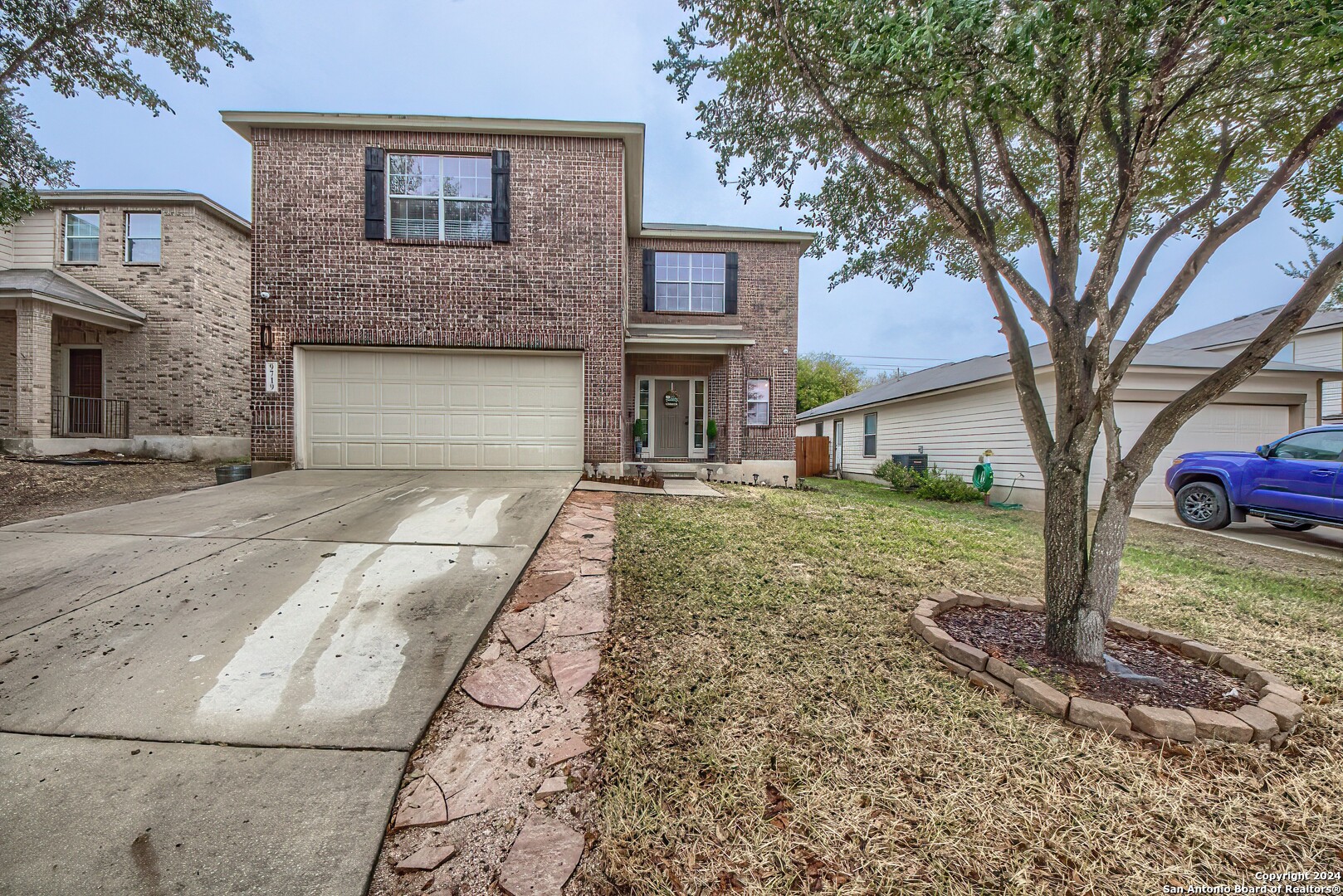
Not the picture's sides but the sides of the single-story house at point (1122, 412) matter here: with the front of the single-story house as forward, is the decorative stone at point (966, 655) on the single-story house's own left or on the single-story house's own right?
on the single-story house's own right

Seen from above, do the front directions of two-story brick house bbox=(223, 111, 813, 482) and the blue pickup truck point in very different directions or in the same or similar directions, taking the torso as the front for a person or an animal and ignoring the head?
very different directions

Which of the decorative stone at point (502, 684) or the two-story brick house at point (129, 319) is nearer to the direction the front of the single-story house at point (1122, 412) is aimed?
the decorative stone

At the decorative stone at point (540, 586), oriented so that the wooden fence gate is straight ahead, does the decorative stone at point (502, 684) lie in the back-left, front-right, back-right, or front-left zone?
back-right

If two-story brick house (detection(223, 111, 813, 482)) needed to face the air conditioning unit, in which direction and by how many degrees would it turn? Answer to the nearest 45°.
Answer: approximately 90° to its left

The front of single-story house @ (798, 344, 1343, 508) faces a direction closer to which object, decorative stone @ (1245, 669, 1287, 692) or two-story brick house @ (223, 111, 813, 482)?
the decorative stone

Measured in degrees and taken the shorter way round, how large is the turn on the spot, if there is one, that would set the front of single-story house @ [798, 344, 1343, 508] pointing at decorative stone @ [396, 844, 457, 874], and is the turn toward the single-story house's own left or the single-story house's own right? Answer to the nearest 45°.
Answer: approximately 45° to the single-story house's own right

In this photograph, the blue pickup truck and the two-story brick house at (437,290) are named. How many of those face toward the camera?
1

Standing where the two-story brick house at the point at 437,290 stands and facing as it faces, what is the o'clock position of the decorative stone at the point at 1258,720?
The decorative stone is roughly at 11 o'clock from the two-story brick house.

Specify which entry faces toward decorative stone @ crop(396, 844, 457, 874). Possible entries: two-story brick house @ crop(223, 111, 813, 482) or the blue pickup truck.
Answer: the two-story brick house

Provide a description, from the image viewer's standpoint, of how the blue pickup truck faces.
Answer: facing away from the viewer and to the left of the viewer
